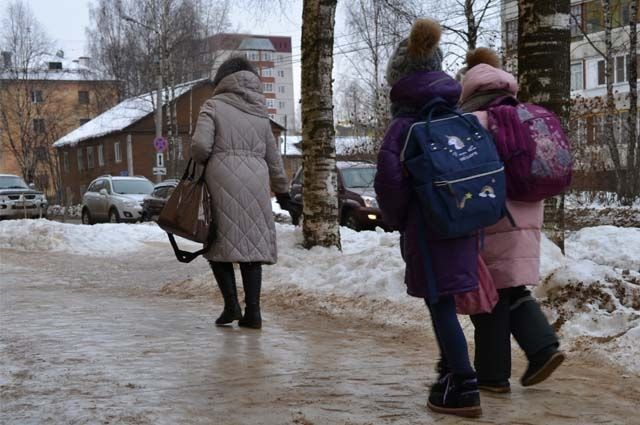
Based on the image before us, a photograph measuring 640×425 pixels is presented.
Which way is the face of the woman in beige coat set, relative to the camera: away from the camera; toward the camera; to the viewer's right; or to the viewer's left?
away from the camera

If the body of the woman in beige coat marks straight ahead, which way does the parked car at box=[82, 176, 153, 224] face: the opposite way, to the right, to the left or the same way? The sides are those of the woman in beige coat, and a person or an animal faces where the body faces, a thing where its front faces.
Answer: the opposite way

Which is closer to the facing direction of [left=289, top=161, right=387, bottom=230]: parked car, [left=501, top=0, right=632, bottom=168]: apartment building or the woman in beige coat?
the woman in beige coat

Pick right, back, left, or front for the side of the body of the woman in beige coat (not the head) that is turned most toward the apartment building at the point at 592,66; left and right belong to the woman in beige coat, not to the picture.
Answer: right

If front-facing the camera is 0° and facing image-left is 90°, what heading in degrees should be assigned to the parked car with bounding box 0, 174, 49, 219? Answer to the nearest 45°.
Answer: approximately 315°

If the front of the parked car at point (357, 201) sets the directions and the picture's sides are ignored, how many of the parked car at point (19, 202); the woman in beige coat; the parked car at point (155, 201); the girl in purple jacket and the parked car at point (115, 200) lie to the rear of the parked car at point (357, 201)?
3

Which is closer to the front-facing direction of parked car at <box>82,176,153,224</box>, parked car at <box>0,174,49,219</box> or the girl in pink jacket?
the girl in pink jacket

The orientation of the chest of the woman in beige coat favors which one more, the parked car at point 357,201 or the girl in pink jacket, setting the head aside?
the parked car

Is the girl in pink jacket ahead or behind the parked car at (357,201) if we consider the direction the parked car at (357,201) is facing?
ahead

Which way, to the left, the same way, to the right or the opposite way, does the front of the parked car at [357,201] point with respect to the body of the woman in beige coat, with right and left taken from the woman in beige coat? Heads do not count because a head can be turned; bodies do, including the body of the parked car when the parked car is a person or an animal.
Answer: the opposite way

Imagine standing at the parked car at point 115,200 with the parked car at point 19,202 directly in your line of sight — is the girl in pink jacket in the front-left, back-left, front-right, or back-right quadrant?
back-left

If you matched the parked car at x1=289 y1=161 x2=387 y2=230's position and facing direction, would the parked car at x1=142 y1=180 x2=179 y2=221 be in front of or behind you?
behind
